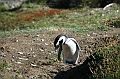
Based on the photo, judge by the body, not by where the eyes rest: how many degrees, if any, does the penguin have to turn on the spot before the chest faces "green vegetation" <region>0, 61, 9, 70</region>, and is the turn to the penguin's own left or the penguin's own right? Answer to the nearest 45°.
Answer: approximately 45° to the penguin's own right

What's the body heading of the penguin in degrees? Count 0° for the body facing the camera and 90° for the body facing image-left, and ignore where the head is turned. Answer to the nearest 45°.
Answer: approximately 45°
